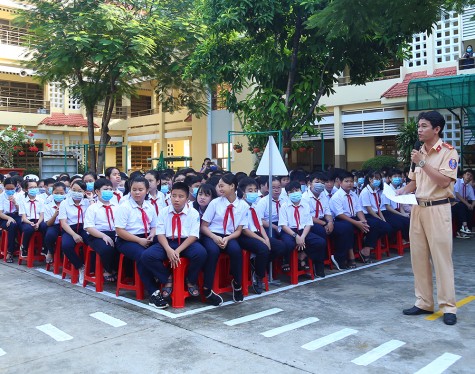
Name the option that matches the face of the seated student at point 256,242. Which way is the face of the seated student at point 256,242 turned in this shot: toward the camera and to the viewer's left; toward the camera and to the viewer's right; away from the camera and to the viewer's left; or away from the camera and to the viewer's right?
toward the camera and to the viewer's right

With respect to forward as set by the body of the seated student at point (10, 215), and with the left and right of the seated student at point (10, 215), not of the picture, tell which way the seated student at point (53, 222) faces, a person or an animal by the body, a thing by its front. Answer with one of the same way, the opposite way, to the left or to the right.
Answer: the same way

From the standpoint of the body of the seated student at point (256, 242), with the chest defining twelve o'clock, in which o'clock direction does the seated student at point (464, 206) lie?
the seated student at point (464, 206) is roughly at 9 o'clock from the seated student at point (256, 242).

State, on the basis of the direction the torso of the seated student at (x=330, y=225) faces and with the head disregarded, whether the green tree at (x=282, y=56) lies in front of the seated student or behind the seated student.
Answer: behind

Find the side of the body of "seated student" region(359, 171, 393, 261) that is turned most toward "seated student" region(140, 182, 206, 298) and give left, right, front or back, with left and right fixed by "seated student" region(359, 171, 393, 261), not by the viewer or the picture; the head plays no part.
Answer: right

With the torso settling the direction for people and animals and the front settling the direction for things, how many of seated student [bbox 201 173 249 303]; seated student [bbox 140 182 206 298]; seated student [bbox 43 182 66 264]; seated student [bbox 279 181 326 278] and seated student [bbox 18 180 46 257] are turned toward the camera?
5

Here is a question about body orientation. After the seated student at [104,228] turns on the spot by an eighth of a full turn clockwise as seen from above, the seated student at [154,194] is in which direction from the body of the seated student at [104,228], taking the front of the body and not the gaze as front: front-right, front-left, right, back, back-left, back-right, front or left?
back-left

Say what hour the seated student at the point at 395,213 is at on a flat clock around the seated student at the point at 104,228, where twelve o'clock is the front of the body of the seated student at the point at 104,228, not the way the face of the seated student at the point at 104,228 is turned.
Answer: the seated student at the point at 395,213 is roughly at 10 o'clock from the seated student at the point at 104,228.

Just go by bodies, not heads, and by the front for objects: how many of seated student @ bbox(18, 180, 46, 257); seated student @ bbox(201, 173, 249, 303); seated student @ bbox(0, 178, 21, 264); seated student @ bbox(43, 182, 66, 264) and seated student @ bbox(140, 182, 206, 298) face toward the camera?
5

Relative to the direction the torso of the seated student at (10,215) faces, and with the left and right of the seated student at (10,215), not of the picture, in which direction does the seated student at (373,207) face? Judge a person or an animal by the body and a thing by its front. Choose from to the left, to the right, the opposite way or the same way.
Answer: the same way

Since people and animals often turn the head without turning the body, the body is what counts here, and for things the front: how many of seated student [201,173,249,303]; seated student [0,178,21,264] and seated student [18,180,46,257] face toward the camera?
3

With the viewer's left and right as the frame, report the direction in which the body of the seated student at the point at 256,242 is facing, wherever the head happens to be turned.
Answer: facing the viewer and to the right of the viewer

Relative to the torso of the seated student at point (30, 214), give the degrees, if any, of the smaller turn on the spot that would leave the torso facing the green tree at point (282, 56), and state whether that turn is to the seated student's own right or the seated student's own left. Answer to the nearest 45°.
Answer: approximately 90° to the seated student's own left

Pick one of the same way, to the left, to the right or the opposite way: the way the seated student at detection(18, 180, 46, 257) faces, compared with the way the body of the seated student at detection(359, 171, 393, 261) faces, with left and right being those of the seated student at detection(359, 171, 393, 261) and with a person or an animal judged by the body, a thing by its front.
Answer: the same way

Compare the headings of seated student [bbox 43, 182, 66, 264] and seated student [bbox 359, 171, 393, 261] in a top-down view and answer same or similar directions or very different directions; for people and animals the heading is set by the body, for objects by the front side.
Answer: same or similar directions

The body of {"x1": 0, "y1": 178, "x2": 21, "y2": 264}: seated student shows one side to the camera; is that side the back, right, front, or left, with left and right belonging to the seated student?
front

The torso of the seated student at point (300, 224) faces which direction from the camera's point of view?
toward the camera

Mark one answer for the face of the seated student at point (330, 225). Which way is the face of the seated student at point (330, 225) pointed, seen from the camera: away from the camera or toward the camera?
toward the camera
